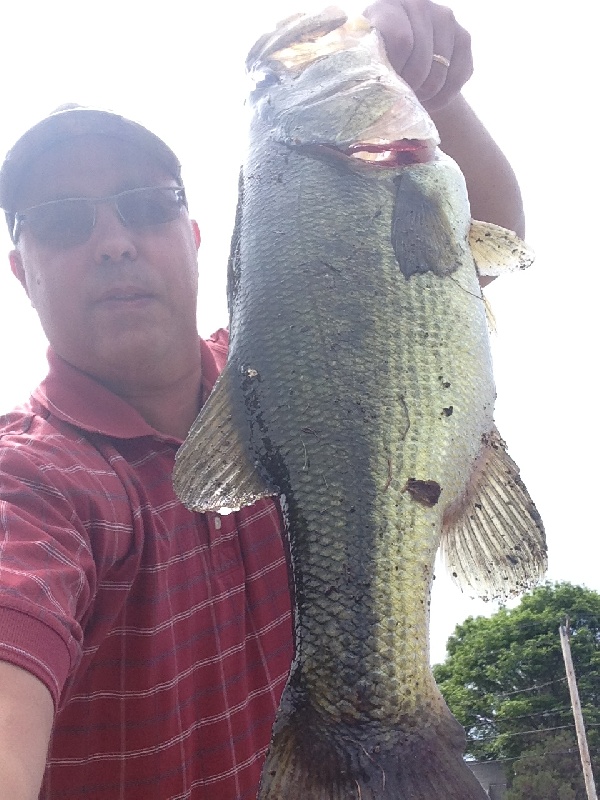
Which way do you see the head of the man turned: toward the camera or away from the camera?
toward the camera
